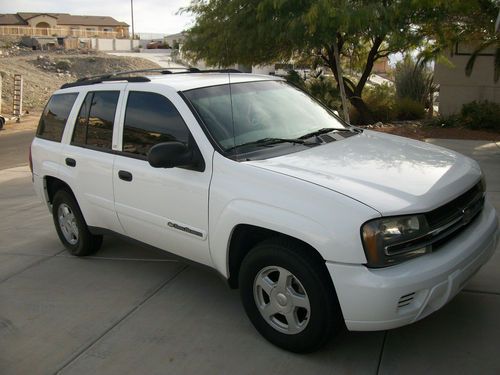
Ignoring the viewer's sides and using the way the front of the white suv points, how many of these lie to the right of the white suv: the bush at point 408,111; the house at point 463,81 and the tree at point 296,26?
0

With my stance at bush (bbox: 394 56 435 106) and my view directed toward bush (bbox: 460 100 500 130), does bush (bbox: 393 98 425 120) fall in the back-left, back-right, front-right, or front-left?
front-right

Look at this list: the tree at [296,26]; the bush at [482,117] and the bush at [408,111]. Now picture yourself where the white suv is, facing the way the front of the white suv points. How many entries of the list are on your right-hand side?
0

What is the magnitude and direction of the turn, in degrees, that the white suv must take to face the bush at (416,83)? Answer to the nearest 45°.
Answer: approximately 135° to its left

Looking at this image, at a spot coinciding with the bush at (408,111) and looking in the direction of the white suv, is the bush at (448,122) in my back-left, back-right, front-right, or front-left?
front-left

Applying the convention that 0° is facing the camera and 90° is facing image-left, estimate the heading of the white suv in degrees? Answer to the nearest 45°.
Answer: approximately 315°

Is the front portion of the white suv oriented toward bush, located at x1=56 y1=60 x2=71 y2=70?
no

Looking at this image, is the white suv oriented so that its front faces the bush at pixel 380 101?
no

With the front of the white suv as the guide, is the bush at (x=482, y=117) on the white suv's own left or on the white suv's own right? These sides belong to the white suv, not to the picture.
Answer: on the white suv's own left

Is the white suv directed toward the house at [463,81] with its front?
no

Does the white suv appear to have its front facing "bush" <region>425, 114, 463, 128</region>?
no

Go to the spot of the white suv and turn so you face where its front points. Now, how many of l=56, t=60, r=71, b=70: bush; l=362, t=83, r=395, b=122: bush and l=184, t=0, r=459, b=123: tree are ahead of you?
0
